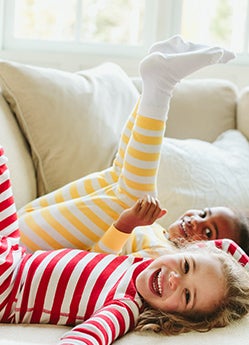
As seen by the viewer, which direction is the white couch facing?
toward the camera

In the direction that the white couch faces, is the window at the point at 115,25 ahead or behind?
behind
